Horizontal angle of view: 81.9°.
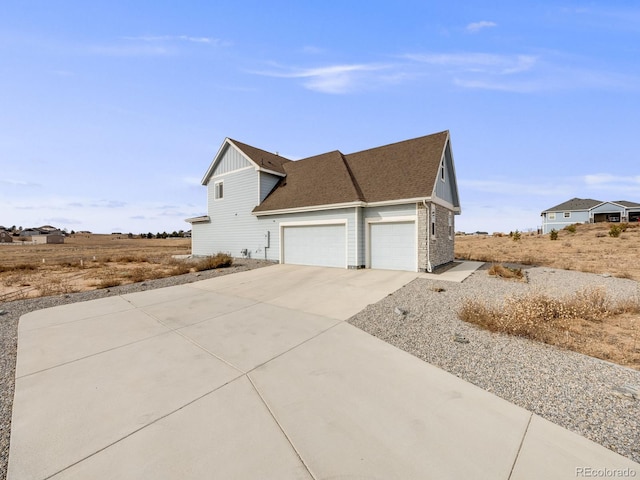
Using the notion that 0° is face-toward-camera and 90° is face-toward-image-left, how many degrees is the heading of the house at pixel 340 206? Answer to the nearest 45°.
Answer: approximately 270°

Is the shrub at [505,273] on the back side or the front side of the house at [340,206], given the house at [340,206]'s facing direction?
on the front side
